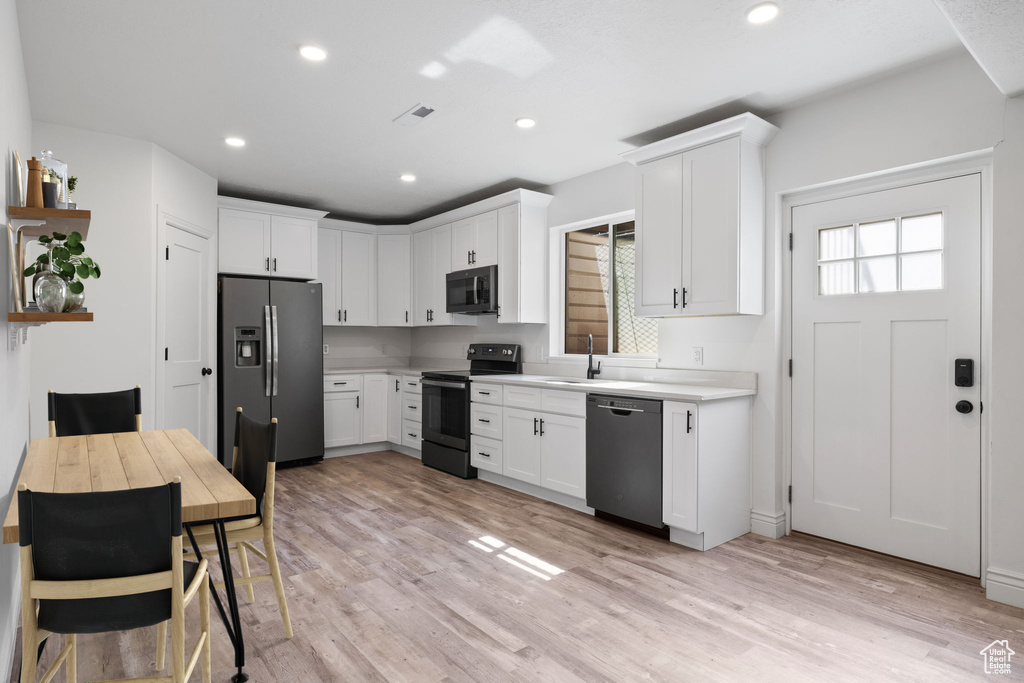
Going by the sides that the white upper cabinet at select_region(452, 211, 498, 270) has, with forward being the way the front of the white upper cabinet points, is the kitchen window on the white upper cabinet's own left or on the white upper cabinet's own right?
on the white upper cabinet's own left

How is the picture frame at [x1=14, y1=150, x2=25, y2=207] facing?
to the viewer's right

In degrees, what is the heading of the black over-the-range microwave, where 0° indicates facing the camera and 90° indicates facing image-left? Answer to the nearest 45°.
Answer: approximately 45°

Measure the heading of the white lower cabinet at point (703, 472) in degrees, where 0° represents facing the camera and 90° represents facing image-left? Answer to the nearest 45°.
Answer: approximately 45°

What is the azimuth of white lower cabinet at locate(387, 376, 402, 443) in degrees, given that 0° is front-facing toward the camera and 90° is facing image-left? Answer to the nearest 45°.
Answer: approximately 45°

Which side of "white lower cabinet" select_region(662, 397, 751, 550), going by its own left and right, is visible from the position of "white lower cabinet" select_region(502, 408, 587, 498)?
right

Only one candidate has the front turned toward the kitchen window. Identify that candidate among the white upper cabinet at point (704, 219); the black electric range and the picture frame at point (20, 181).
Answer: the picture frame

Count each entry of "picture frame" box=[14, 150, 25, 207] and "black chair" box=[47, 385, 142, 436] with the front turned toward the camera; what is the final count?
1
